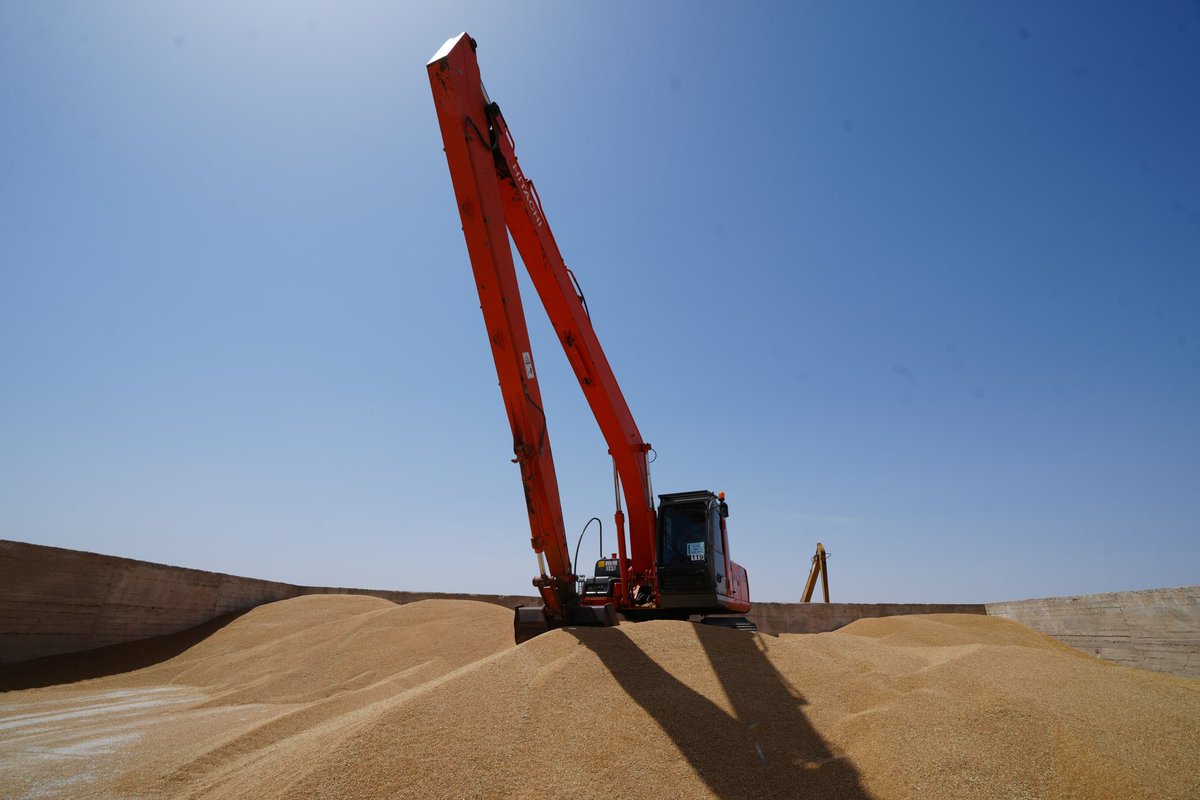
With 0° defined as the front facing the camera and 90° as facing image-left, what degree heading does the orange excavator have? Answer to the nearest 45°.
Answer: approximately 45°
